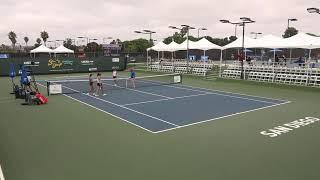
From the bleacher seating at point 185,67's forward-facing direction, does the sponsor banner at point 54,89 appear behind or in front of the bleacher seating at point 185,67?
in front

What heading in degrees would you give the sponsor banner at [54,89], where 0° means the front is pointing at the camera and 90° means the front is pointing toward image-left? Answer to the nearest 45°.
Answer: approximately 0°

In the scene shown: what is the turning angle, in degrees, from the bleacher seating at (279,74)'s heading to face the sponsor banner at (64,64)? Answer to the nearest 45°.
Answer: approximately 45° to its right

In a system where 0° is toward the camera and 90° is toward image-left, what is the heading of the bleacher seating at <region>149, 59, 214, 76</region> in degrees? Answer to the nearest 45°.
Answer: approximately 45°

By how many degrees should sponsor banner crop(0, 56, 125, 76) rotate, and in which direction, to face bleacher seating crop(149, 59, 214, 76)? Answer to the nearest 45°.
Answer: approximately 90° to its left

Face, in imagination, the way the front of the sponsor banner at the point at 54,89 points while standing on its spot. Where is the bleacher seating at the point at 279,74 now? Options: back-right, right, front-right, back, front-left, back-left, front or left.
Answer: left

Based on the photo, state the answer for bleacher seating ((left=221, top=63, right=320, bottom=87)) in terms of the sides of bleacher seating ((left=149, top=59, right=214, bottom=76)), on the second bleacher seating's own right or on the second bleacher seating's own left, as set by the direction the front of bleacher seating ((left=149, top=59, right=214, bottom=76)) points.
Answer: on the second bleacher seating's own left

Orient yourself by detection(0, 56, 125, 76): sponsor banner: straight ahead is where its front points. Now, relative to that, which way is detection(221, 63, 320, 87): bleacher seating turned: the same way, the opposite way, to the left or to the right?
to the right

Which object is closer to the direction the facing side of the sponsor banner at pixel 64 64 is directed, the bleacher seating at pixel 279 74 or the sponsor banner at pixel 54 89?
the sponsor banner

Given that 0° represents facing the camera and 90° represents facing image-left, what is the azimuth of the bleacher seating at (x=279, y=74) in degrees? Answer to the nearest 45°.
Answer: approximately 45°

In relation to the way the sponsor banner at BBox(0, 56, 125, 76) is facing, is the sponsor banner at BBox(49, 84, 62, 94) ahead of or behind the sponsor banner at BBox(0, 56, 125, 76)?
ahead

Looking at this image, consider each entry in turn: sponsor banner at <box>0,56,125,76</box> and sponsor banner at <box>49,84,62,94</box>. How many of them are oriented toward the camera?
2

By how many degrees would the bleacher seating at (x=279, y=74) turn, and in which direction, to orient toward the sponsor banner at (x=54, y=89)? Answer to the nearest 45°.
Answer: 0° — it already faces it
